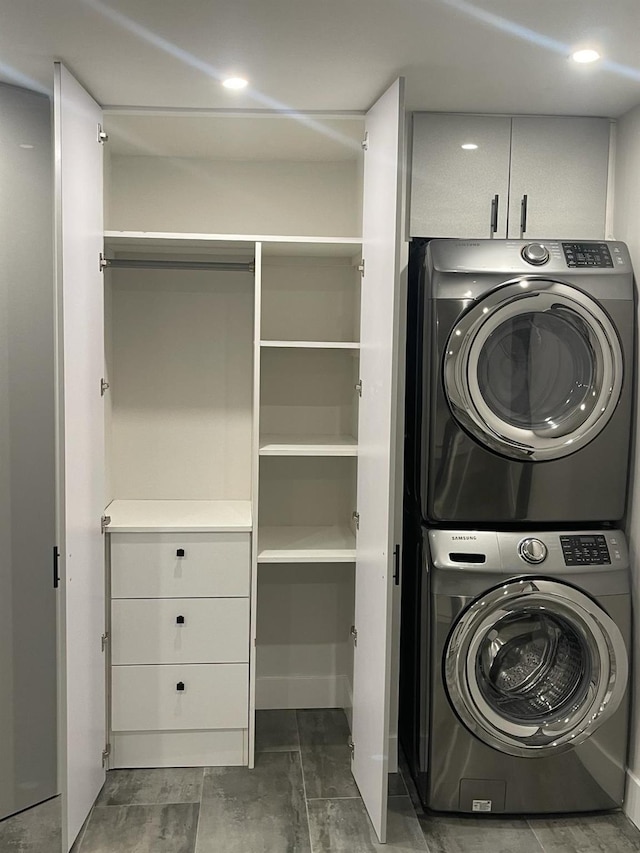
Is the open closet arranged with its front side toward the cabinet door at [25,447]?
no

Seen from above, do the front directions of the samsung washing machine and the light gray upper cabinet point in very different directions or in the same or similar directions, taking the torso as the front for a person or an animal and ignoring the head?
same or similar directions

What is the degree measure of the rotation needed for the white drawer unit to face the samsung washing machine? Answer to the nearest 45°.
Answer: approximately 45° to its left

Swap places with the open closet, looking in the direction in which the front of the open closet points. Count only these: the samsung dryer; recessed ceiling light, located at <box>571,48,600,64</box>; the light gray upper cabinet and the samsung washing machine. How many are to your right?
0

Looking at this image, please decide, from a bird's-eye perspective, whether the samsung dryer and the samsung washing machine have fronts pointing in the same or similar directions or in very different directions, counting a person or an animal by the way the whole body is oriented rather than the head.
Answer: same or similar directions

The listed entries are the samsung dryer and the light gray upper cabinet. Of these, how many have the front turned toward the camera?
2

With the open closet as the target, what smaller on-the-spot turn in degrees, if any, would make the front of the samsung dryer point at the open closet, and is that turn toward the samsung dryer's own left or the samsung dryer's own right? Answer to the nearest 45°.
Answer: approximately 90° to the samsung dryer's own right

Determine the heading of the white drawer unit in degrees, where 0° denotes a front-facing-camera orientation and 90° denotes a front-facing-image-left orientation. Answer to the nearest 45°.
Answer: approximately 0°

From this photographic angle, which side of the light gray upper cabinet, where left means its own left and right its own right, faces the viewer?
front

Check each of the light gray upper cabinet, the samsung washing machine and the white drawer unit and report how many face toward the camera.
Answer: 3

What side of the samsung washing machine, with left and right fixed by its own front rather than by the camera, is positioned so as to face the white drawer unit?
right

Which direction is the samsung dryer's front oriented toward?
toward the camera

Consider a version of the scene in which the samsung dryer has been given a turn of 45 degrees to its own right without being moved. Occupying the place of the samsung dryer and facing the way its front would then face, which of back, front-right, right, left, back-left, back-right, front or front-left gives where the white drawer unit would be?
front-right

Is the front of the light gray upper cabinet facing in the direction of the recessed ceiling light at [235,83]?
no

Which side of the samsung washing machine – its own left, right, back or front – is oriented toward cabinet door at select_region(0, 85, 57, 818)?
right

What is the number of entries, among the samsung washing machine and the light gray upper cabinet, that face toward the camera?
2
